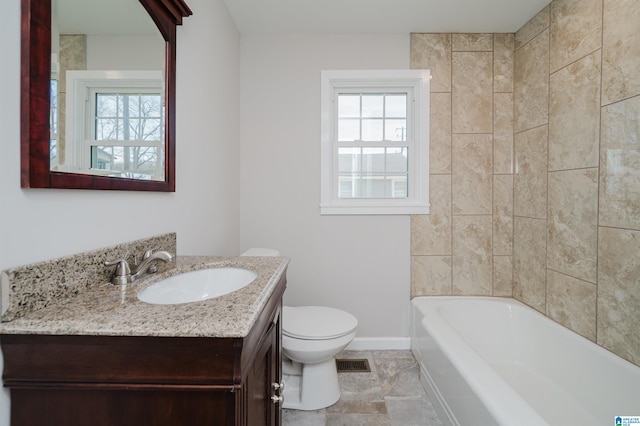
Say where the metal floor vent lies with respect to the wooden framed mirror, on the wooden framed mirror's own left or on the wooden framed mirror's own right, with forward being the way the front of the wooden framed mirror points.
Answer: on the wooden framed mirror's own left

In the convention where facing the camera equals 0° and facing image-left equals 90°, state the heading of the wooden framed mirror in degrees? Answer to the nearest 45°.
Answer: approximately 315°

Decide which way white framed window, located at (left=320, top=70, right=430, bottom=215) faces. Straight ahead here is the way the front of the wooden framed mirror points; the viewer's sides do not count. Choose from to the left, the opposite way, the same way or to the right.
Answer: to the right

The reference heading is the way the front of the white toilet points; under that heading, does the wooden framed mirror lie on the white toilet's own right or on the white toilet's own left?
on the white toilet's own right

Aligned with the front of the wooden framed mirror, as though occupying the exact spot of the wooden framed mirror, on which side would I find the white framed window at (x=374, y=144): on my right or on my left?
on my left
